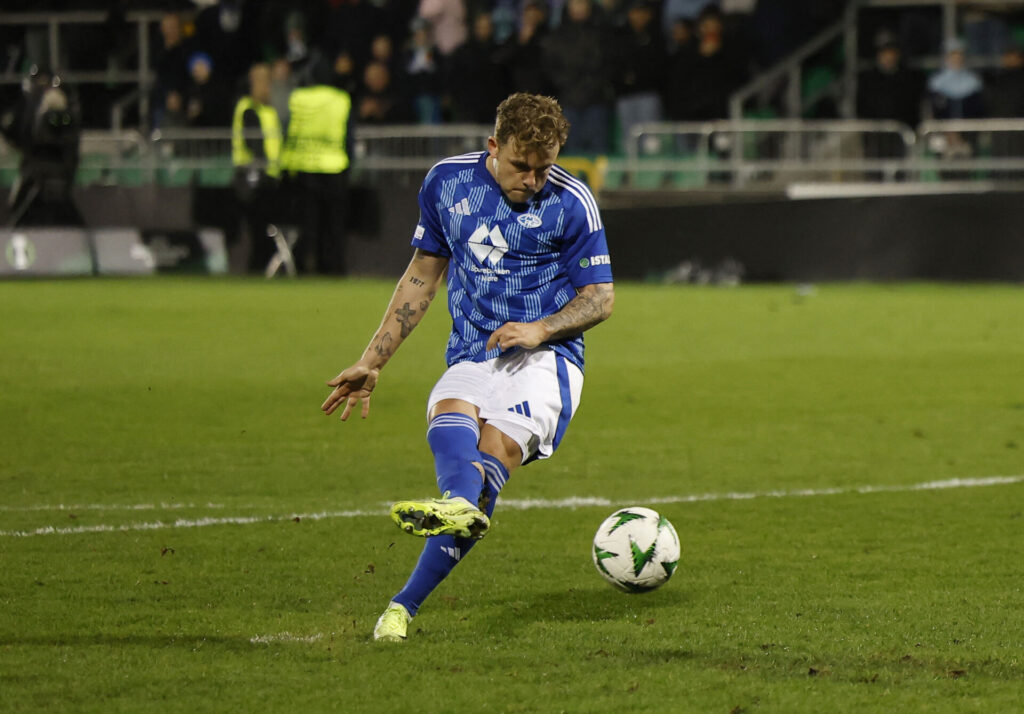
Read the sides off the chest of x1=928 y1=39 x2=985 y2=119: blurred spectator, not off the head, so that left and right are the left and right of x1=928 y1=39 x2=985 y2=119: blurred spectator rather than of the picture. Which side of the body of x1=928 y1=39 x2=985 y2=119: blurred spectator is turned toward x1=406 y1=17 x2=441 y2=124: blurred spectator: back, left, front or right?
right

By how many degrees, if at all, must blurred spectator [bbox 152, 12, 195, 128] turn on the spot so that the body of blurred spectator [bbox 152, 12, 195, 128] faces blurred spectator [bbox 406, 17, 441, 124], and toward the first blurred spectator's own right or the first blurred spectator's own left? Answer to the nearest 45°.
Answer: approximately 45° to the first blurred spectator's own left

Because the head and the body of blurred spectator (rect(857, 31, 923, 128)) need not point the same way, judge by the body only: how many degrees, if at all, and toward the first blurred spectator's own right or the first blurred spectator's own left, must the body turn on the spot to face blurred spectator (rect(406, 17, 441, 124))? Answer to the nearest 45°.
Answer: approximately 90° to the first blurred spectator's own right

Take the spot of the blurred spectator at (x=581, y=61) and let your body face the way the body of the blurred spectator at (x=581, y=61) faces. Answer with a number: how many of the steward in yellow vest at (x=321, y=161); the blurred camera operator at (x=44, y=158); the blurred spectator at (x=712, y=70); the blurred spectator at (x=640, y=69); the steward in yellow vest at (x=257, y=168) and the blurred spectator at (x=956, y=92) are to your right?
3

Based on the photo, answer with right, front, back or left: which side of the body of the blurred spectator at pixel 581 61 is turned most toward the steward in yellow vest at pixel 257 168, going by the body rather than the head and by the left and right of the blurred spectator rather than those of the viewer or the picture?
right

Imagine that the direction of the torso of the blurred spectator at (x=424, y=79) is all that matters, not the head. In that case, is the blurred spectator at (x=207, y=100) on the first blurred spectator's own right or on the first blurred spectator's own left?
on the first blurred spectator's own right

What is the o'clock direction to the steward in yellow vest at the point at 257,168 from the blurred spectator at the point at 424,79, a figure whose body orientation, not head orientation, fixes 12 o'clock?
The steward in yellow vest is roughly at 2 o'clock from the blurred spectator.
